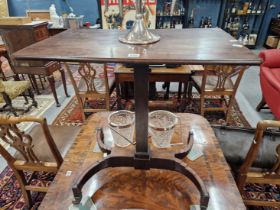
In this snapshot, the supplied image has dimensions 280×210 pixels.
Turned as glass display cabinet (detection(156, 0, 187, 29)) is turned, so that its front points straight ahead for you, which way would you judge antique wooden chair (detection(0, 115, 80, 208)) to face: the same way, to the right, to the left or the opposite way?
the opposite way

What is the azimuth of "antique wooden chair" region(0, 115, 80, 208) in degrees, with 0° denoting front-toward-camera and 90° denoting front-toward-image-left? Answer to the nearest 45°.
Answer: approximately 225°

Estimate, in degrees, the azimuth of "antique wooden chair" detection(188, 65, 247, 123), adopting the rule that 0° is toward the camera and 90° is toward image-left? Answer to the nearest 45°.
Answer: approximately 135°

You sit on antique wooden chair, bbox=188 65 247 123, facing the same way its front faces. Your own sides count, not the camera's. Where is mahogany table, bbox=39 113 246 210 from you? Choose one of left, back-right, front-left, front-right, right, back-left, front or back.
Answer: back-left

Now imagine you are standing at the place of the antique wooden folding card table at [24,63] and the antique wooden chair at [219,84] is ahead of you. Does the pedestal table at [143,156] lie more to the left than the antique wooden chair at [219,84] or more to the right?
right
